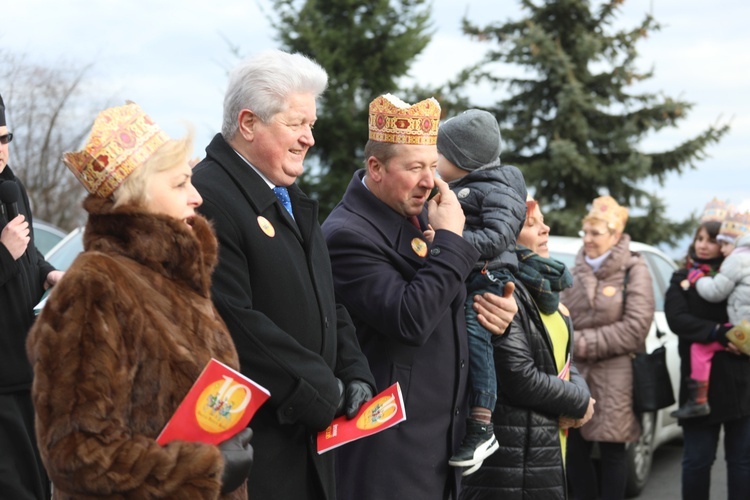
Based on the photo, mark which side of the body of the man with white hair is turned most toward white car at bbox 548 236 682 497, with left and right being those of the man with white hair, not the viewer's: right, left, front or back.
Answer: left

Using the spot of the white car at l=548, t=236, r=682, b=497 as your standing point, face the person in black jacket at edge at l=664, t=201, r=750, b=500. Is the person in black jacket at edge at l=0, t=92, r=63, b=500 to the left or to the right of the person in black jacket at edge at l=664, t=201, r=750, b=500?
right

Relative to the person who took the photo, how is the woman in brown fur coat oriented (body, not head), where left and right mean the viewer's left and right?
facing to the right of the viewer

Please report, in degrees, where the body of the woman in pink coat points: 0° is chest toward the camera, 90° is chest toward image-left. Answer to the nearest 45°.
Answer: approximately 45°

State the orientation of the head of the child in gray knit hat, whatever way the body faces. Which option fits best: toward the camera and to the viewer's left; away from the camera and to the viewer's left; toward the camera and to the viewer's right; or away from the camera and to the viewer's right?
away from the camera and to the viewer's left

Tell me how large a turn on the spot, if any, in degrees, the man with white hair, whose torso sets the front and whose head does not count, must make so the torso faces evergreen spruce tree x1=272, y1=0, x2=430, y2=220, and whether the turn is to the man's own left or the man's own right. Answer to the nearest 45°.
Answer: approximately 135° to the man's own left

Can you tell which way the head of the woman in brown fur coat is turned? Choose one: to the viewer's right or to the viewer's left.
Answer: to the viewer's right

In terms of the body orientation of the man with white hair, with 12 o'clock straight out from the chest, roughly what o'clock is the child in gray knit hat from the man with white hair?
The child in gray knit hat is roughly at 9 o'clock from the man with white hair.

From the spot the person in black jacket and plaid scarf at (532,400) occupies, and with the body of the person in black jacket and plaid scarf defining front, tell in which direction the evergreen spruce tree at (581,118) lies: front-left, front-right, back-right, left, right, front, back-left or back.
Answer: back-left

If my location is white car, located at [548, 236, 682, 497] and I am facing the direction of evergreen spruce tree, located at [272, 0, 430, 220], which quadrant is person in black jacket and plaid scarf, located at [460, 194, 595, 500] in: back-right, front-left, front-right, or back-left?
back-left

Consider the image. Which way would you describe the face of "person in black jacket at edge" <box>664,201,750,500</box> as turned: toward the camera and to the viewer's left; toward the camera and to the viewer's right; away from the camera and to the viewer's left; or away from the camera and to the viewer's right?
toward the camera and to the viewer's left
